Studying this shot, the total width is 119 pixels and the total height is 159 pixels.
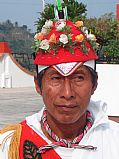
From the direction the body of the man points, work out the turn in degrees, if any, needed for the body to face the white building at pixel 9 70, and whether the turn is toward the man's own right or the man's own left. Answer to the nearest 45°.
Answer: approximately 180°

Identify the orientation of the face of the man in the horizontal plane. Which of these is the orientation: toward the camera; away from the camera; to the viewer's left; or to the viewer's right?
toward the camera

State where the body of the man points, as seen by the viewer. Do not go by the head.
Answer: toward the camera
